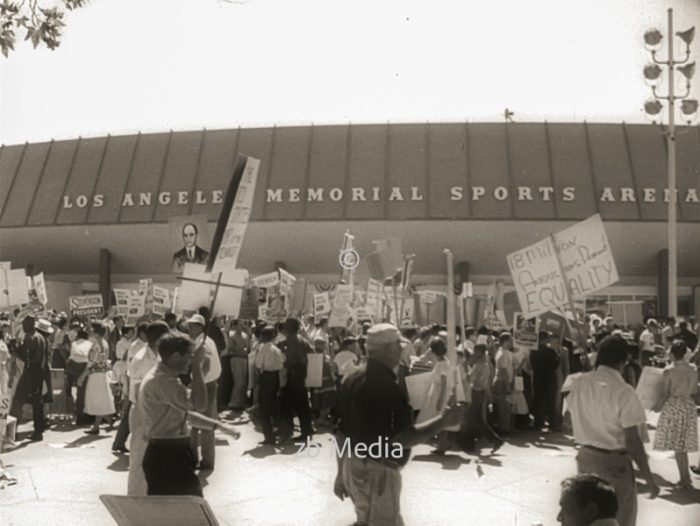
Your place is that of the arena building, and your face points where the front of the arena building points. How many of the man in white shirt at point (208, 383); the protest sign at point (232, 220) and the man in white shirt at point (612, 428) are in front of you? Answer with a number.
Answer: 3

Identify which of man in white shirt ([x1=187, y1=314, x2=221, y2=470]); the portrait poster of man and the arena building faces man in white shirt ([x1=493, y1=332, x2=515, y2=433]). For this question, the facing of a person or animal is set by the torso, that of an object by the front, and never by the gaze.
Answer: the arena building

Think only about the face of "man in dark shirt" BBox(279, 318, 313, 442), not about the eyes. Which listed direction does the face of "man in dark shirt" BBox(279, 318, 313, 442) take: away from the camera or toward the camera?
away from the camera
